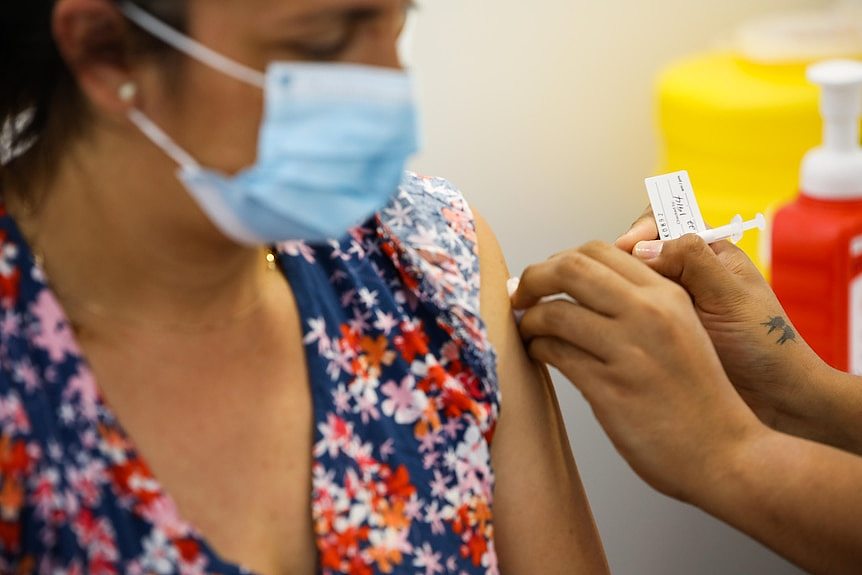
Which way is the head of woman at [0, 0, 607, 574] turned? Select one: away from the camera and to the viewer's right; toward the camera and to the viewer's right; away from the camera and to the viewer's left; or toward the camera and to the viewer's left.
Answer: toward the camera and to the viewer's right

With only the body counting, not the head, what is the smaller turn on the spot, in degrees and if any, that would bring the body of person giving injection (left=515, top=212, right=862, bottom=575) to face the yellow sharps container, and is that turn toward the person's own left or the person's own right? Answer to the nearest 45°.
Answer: approximately 90° to the person's own right

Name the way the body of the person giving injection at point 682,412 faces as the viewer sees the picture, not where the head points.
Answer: to the viewer's left
